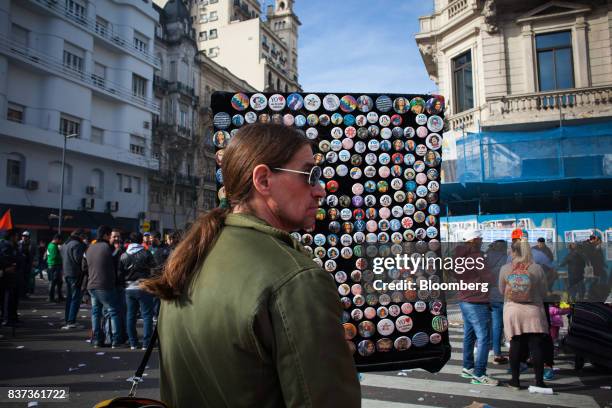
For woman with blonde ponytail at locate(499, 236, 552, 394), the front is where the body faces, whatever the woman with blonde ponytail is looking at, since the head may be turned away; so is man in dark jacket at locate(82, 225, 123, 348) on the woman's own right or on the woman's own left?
on the woman's own left

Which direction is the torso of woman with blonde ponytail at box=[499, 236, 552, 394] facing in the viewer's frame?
away from the camera

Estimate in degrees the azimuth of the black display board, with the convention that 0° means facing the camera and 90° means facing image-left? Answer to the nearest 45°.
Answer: approximately 0°

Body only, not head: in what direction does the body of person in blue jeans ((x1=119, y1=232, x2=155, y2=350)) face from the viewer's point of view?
away from the camera

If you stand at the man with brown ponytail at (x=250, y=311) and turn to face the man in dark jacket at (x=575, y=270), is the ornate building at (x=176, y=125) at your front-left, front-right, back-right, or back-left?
front-left

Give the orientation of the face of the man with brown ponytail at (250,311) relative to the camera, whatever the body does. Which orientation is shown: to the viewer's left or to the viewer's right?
to the viewer's right

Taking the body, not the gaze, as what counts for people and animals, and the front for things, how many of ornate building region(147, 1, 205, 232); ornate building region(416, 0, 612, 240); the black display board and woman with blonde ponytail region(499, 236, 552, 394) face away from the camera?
1

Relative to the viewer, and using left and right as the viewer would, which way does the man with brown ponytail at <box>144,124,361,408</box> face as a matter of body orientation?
facing away from the viewer and to the right of the viewer

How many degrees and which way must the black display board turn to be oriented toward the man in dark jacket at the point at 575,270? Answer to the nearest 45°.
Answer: approximately 135° to its left

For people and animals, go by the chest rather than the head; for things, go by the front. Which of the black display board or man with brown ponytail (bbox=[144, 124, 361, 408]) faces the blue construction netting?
the man with brown ponytail

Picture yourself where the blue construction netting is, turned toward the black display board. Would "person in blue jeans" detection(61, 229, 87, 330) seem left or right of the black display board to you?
right

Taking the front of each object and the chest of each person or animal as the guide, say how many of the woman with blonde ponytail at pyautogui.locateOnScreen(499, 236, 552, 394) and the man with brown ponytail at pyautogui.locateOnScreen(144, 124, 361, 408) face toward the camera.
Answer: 0

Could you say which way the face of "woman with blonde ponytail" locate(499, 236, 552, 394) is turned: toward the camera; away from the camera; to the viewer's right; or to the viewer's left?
away from the camera
